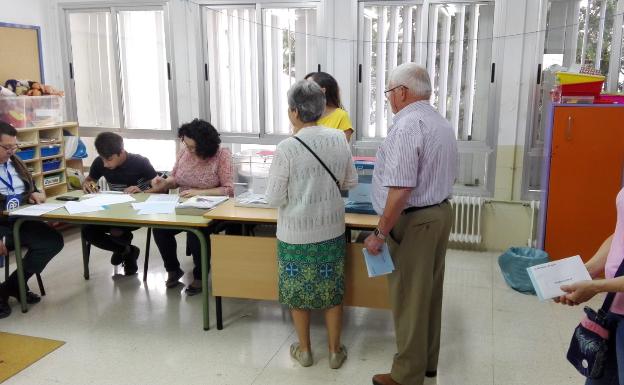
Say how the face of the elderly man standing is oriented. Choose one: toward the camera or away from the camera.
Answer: away from the camera

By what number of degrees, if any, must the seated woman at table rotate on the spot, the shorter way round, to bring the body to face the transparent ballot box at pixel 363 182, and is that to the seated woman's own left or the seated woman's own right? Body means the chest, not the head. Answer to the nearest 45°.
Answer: approximately 90° to the seated woman's own left

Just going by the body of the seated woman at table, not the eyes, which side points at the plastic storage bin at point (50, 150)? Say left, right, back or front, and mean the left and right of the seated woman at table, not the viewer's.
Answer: right

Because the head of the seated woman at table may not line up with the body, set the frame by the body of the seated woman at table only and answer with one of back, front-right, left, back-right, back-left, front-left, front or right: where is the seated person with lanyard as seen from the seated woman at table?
front-right

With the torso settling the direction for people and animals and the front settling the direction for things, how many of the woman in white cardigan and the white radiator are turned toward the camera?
1

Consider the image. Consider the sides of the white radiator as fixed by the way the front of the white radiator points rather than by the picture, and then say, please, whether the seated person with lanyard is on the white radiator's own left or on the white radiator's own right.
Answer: on the white radiator's own right

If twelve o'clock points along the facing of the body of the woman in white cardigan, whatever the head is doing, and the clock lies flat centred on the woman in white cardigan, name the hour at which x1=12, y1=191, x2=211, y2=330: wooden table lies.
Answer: The wooden table is roughly at 10 o'clock from the woman in white cardigan.

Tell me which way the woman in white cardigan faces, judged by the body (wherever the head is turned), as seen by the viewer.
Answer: away from the camera

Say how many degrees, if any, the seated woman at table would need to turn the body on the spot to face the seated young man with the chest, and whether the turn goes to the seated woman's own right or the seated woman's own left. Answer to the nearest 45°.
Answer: approximately 90° to the seated woman's own right

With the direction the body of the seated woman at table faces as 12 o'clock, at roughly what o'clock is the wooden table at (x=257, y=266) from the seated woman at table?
The wooden table is roughly at 10 o'clock from the seated woman at table.

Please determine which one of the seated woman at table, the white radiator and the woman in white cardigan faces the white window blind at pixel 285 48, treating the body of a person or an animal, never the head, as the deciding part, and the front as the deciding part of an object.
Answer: the woman in white cardigan

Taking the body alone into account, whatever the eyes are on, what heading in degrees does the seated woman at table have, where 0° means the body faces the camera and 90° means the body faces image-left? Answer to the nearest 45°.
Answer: approximately 45°

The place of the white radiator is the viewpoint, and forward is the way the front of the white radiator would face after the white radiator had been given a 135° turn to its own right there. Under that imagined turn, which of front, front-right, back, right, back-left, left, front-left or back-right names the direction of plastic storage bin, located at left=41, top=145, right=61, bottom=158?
front-left

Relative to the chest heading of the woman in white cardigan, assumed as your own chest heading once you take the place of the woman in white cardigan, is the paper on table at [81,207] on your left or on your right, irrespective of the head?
on your left

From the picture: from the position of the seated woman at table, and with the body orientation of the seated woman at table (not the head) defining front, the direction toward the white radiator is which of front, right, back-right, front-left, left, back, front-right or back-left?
back-left
